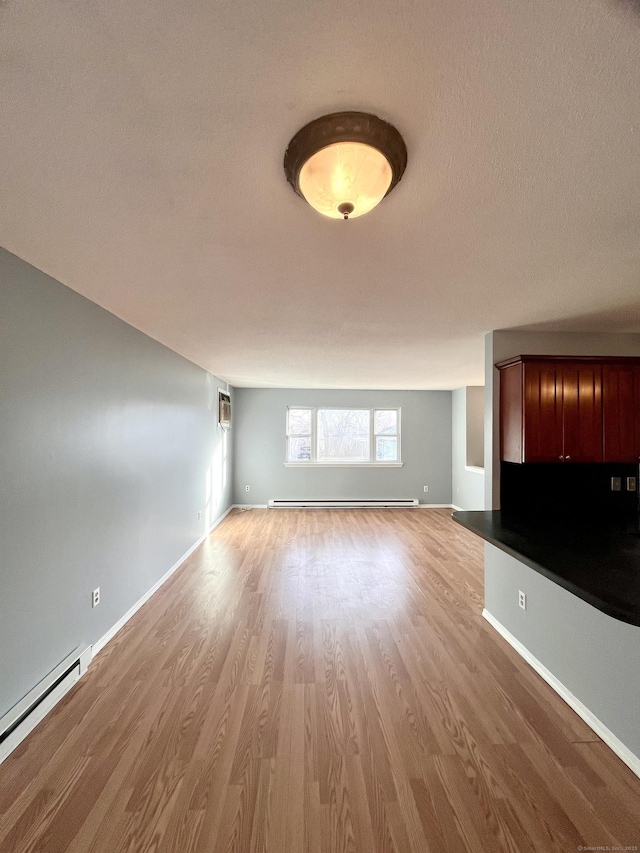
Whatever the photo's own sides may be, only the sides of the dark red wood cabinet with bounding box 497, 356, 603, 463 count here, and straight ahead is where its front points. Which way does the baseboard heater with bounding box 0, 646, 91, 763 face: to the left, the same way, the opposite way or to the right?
to the left

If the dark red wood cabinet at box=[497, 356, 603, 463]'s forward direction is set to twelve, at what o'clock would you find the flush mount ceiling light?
The flush mount ceiling light is roughly at 2 o'clock from the dark red wood cabinet.

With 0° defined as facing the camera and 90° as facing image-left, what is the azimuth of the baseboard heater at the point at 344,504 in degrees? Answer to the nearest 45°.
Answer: approximately 0°

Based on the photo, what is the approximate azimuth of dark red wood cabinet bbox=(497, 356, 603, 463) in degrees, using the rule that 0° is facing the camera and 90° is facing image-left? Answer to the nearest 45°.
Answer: approximately 315°

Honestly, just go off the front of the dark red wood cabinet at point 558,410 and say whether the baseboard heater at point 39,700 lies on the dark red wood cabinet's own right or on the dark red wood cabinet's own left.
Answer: on the dark red wood cabinet's own right

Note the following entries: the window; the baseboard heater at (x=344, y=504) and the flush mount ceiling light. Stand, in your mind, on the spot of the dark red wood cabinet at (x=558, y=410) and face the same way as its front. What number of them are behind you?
2

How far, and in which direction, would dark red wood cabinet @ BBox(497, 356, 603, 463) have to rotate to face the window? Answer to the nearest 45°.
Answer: approximately 180°

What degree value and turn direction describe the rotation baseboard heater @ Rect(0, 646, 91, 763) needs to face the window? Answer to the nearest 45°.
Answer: approximately 90° to its left

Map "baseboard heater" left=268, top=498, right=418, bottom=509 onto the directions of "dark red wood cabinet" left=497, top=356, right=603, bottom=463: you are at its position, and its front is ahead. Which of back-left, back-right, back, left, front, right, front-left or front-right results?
back

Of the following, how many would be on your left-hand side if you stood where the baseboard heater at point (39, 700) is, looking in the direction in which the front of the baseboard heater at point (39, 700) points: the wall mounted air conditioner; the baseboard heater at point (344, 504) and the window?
3

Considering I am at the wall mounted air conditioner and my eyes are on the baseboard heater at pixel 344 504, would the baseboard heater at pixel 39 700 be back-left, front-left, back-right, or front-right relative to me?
back-right

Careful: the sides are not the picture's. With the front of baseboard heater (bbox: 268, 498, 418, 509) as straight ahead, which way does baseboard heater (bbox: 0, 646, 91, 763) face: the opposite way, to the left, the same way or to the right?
to the left
